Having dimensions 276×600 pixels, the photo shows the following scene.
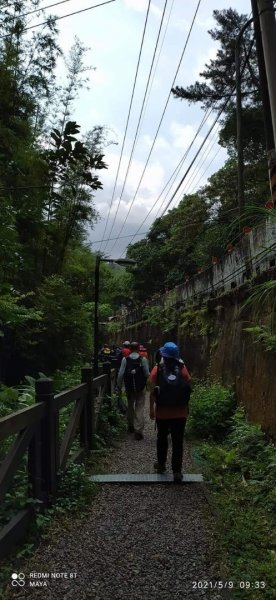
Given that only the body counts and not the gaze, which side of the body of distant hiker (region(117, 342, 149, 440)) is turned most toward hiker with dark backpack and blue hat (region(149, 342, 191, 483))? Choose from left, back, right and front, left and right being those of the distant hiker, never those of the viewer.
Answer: back

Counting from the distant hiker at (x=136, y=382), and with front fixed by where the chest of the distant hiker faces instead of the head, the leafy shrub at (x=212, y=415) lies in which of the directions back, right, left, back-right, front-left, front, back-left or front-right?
right

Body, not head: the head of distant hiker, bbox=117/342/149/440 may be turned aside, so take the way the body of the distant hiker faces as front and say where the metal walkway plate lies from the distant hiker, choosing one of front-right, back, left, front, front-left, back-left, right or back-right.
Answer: back

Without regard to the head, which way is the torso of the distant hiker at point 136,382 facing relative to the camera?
away from the camera
